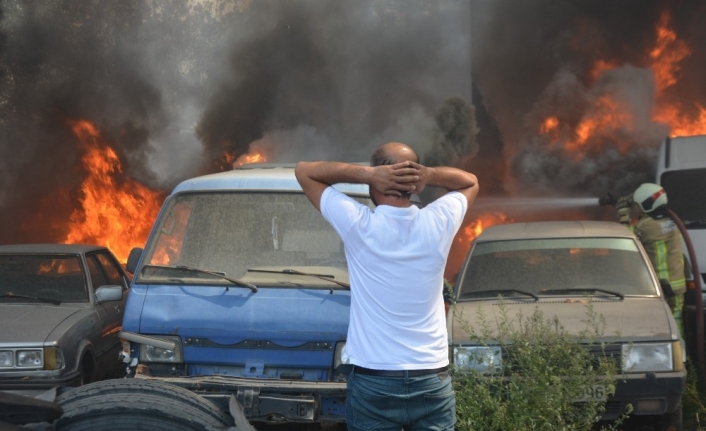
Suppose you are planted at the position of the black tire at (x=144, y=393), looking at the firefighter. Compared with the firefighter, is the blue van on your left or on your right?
left

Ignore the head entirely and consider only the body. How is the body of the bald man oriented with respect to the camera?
away from the camera

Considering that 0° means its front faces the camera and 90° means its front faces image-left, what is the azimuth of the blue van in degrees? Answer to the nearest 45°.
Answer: approximately 0°

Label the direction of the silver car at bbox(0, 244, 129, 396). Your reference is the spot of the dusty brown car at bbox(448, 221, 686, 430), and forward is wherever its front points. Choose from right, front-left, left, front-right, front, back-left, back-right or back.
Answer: right

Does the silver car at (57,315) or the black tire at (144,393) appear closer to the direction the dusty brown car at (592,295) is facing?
the black tire

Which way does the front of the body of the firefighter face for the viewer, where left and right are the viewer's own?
facing away from the viewer and to the left of the viewer

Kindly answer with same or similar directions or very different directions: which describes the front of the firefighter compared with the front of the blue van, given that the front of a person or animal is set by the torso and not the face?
very different directions

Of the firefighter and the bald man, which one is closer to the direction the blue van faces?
the bald man

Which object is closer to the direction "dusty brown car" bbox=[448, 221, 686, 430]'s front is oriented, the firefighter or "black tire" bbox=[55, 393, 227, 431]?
the black tire

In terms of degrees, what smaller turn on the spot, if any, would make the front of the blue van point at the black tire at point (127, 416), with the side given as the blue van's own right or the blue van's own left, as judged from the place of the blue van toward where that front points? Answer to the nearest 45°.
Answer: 0° — it already faces it

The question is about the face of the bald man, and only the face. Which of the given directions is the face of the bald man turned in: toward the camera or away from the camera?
away from the camera

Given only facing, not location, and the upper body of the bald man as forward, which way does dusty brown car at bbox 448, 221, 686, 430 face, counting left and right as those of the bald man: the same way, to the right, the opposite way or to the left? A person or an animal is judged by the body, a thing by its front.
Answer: the opposite way

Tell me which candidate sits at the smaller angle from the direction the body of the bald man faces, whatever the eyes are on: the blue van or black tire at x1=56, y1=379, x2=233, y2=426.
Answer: the blue van

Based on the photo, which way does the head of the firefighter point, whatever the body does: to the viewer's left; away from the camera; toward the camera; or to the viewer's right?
to the viewer's left
